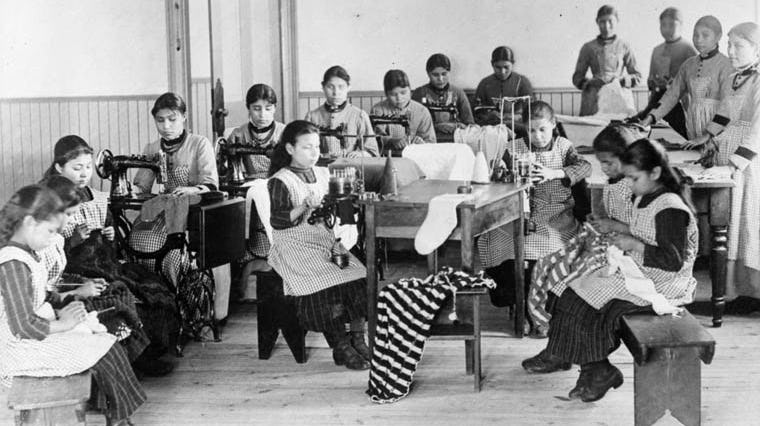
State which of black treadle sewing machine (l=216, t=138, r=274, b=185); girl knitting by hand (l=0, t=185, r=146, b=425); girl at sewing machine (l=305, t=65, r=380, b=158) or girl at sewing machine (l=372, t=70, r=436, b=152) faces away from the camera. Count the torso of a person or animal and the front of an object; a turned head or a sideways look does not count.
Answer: the black treadle sewing machine

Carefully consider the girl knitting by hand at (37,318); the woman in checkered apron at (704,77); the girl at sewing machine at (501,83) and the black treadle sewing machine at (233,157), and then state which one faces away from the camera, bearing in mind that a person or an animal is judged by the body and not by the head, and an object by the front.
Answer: the black treadle sewing machine

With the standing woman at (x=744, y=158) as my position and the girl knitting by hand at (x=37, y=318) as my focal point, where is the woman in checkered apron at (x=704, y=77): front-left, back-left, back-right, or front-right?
back-right

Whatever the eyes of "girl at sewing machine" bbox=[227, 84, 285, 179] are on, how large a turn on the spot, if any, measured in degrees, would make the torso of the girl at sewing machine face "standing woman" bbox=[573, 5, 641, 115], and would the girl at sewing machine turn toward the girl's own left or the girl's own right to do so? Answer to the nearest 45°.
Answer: approximately 135° to the girl's own left

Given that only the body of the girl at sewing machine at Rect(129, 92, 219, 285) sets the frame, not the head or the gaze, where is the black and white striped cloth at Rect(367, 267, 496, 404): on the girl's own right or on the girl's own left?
on the girl's own left

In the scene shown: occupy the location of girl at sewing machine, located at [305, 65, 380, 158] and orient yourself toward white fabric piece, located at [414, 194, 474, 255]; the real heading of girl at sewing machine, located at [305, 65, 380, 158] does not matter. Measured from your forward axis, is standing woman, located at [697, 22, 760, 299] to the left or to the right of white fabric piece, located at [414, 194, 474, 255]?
left

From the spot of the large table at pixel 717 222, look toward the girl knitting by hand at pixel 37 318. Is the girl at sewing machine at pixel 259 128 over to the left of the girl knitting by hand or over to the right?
right

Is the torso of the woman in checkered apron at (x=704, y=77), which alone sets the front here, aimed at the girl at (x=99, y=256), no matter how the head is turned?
yes

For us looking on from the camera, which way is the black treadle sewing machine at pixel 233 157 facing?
facing away from the viewer

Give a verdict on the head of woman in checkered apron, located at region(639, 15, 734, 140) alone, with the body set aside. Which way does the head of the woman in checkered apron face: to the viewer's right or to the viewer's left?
to the viewer's left

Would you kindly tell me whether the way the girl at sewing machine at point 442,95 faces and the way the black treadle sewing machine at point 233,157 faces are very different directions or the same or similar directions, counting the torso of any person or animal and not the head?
very different directions

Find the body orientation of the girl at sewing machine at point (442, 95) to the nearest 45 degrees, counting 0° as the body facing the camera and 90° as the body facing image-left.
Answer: approximately 0°

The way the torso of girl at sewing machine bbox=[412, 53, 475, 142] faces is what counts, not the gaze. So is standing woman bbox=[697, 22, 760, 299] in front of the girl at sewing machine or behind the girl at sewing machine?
in front

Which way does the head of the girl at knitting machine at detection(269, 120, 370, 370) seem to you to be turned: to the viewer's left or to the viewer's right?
to the viewer's right
